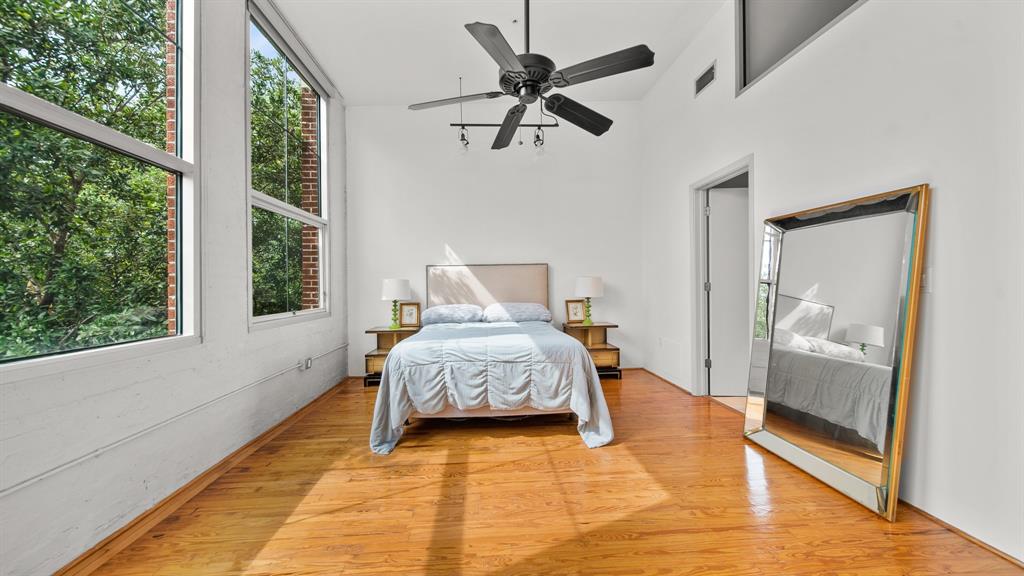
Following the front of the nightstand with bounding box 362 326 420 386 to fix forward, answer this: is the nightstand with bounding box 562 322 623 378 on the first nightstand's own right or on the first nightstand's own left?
on the first nightstand's own left

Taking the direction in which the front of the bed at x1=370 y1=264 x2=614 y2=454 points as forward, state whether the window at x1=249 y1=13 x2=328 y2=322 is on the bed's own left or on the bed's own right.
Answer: on the bed's own right

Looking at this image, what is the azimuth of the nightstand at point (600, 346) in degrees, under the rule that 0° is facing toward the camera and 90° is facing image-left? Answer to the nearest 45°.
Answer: approximately 0°

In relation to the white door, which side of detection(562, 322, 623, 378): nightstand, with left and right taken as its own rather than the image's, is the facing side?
left

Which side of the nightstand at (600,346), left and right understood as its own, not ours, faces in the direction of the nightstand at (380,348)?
right

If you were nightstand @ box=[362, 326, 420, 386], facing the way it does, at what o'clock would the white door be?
The white door is roughly at 10 o'clock from the nightstand.

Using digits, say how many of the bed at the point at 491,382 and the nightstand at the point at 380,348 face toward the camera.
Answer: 2

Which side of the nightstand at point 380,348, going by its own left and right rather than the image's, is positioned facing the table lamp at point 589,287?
left
